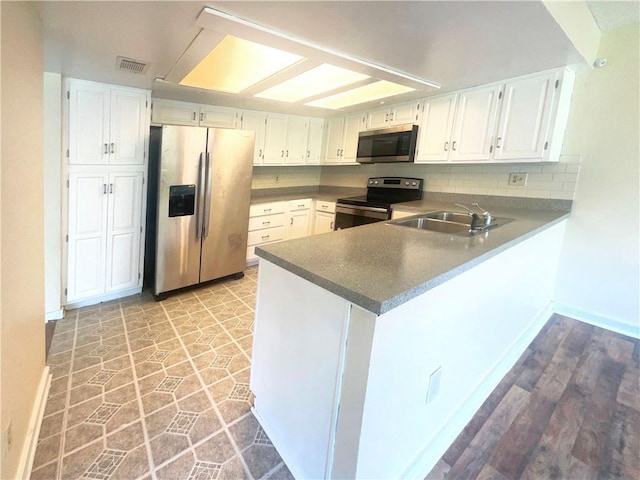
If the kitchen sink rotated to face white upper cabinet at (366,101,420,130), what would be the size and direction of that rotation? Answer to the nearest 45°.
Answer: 0° — it already faces it

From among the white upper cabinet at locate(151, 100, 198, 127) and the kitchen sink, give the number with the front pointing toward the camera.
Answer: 1

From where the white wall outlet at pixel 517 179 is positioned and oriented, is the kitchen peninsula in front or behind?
in front

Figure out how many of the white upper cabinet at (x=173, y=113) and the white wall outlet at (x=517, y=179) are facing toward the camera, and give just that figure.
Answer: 2

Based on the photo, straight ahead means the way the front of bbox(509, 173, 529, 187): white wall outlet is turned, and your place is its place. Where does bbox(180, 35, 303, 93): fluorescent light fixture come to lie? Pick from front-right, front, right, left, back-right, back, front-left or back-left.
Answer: front-right

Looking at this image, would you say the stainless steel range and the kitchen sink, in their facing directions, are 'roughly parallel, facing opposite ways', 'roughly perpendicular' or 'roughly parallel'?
roughly perpendicular

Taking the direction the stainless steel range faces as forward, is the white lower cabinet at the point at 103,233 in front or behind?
in front

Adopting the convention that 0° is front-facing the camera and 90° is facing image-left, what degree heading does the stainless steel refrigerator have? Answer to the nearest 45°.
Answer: approximately 315°

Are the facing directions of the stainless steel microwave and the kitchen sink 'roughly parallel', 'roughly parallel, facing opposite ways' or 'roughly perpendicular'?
roughly perpendicular

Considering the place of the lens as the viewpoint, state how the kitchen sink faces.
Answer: facing away from the viewer and to the left of the viewer

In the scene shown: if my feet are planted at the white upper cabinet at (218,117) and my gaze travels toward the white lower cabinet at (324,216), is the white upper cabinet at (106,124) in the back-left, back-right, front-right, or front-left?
back-right
